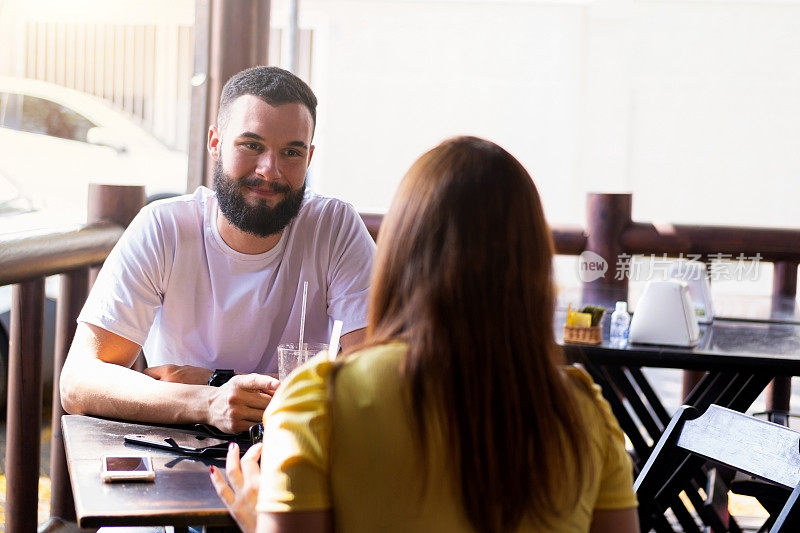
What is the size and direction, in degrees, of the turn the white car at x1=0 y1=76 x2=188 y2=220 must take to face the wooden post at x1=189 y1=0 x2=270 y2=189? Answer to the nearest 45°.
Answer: approximately 45° to its right

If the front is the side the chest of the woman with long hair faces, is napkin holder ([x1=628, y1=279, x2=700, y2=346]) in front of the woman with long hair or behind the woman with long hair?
in front

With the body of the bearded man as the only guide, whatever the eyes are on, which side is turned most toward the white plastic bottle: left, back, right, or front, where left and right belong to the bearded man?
left

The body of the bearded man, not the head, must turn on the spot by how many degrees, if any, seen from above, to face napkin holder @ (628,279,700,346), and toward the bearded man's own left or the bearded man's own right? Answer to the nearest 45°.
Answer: approximately 90° to the bearded man's own left

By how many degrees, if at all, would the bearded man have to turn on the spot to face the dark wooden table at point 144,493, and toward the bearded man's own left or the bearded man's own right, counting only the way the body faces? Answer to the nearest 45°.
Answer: approximately 45° to the bearded man's own right

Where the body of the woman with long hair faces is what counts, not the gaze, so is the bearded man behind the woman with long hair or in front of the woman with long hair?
in front

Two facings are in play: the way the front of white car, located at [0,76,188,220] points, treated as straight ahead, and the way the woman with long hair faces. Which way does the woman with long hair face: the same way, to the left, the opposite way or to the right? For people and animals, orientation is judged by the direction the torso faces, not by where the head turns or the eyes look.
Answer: to the left

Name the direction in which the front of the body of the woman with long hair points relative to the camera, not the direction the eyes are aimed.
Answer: away from the camera

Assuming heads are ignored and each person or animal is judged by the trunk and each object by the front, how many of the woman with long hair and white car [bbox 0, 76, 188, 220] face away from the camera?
1

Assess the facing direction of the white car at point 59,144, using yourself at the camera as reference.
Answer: facing to the right of the viewer

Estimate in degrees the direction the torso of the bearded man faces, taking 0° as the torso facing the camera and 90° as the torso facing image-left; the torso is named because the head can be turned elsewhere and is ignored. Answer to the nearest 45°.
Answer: approximately 315°

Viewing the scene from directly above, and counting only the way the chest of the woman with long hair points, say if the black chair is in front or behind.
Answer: in front

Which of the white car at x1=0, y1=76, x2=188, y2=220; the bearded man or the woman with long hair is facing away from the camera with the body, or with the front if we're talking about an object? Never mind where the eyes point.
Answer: the woman with long hair

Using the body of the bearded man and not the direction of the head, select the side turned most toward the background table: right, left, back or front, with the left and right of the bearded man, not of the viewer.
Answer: left
